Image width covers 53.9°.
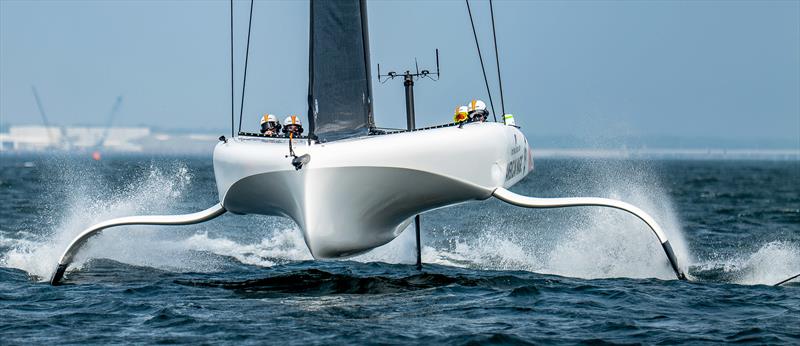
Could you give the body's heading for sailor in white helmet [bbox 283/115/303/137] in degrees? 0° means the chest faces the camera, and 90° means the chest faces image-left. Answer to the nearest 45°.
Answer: approximately 0°

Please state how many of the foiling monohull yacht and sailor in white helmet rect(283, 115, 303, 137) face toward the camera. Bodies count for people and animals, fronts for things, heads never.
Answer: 2

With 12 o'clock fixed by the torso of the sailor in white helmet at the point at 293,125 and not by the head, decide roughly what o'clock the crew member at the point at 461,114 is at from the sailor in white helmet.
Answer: The crew member is roughly at 9 o'clock from the sailor in white helmet.

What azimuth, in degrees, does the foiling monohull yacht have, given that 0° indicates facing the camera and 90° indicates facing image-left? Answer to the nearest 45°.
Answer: approximately 0°

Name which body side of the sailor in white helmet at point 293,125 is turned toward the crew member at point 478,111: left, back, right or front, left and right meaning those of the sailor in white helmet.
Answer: left
